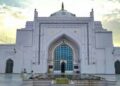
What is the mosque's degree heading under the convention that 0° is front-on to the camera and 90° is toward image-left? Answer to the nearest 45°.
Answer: approximately 0°
